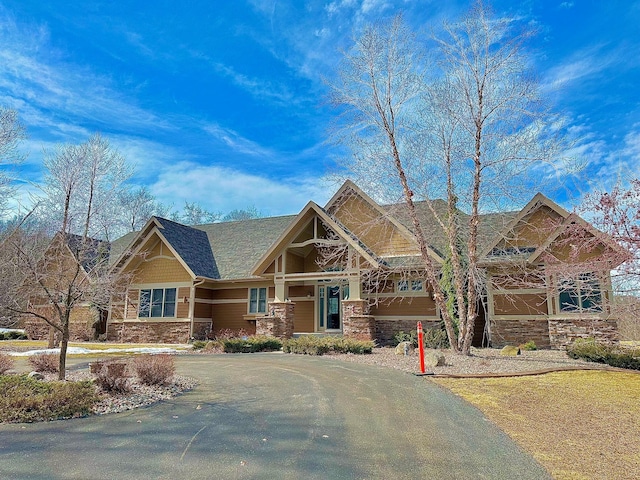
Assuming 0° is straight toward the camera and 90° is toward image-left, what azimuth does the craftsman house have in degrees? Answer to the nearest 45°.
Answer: approximately 0°

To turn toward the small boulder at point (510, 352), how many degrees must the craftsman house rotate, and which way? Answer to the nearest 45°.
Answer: approximately 45° to its left

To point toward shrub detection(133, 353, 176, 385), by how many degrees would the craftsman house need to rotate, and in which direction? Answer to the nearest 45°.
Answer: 0° — it already faces it

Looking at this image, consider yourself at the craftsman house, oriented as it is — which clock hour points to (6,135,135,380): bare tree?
The bare tree is roughly at 1 o'clock from the craftsman house.

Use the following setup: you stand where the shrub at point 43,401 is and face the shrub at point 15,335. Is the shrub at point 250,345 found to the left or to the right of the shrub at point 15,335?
right

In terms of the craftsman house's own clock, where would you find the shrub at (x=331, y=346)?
The shrub is roughly at 12 o'clock from the craftsman house.

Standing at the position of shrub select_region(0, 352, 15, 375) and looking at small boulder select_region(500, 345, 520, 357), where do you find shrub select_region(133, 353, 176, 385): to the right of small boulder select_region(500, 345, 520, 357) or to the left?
right

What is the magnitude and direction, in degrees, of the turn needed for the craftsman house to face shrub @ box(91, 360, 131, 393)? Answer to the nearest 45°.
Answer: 0° — it already faces it

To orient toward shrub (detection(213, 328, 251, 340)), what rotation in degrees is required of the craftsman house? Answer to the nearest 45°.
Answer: approximately 90° to its right
